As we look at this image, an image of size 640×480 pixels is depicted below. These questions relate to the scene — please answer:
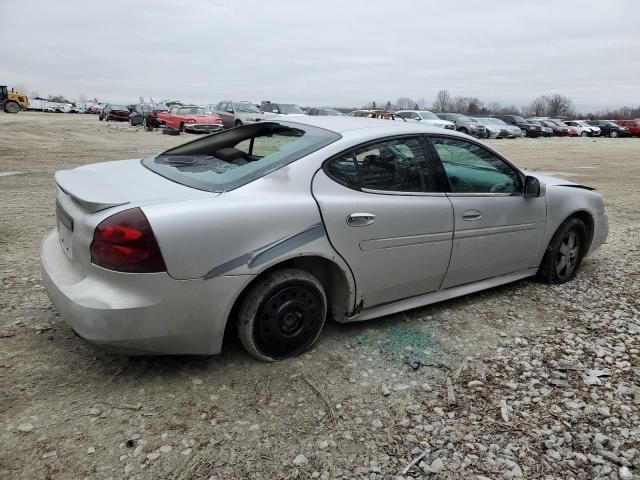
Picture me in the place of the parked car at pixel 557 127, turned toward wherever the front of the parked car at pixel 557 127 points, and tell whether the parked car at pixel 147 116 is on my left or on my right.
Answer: on my right

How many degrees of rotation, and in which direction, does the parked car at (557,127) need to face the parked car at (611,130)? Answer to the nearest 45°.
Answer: approximately 90° to its left

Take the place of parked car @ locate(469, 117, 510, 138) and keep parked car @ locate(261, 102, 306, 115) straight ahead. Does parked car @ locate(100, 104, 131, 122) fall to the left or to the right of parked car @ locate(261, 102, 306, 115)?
right

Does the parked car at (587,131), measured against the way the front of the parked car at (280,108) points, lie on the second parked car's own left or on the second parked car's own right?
on the second parked car's own left

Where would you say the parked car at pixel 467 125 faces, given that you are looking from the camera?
facing the viewer and to the right of the viewer

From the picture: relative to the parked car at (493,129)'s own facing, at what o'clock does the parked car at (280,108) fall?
the parked car at (280,108) is roughly at 3 o'clock from the parked car at (493,129).

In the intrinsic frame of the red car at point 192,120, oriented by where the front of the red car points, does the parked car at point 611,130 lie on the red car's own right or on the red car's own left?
on the red car's own left

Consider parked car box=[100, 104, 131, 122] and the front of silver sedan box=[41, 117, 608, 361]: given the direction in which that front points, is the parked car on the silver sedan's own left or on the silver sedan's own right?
on the silver sedan's own left

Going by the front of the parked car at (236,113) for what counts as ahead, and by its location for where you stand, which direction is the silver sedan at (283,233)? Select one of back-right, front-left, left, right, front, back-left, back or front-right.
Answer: front-right

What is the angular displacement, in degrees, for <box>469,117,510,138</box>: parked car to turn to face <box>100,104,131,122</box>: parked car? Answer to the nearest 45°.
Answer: approximately 135° to its right
